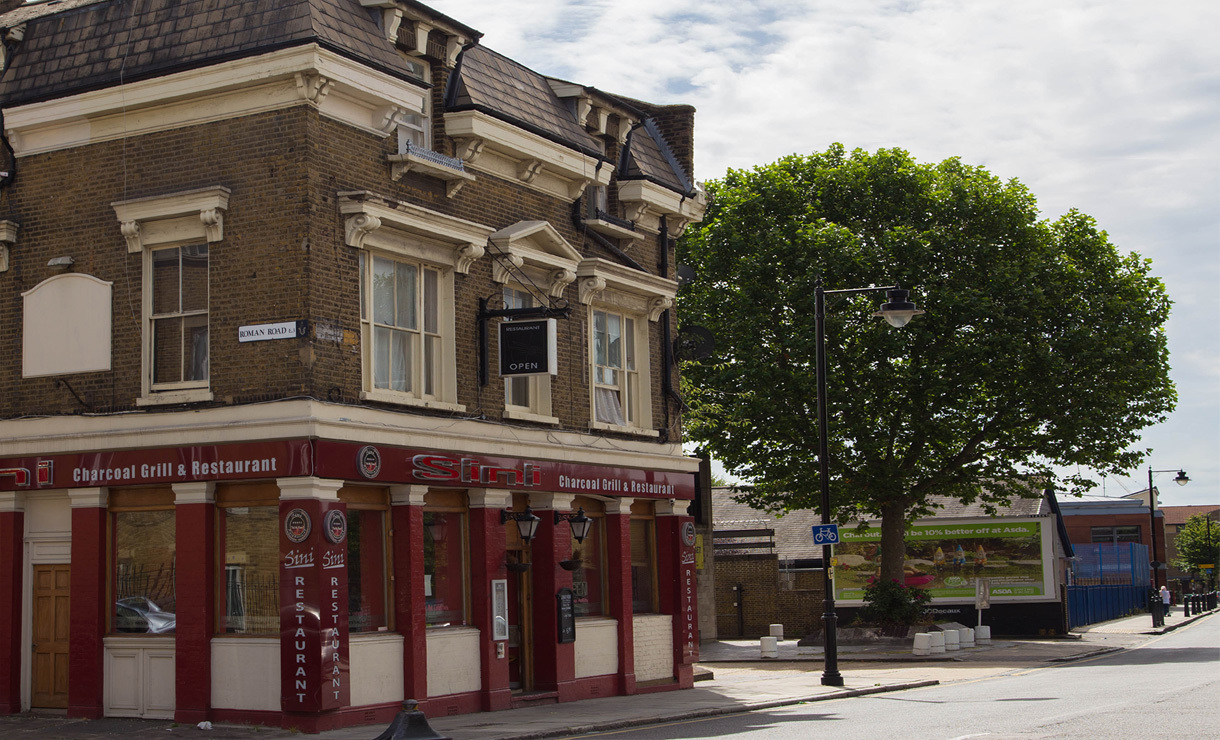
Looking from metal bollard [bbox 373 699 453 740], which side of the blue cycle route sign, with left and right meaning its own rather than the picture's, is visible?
front

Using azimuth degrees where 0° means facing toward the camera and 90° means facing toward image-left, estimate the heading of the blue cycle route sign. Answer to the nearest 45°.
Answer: approximately 0°

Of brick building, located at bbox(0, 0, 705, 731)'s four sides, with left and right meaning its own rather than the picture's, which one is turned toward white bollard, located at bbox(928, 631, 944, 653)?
left

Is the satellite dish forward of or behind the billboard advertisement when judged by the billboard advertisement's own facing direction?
forward

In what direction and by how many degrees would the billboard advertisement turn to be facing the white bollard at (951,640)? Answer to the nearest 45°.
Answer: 0° — it already faces it

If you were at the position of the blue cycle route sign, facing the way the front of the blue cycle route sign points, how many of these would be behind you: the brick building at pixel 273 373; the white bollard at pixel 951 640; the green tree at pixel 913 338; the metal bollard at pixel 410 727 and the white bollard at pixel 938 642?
3

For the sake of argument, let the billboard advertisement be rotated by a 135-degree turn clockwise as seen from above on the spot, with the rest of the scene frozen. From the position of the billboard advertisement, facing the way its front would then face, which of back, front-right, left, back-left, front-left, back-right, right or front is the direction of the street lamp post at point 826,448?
back-left

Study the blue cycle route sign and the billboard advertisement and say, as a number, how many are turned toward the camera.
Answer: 2

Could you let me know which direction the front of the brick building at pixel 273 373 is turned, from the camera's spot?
facing the viewer and to the right of the viewer

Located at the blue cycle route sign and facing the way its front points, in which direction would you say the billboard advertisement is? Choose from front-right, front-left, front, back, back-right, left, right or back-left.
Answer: back

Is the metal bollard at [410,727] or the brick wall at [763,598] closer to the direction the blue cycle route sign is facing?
the metal bollard

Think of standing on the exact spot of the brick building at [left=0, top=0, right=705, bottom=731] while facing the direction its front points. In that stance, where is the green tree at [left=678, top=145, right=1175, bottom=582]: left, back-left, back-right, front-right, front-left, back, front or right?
left
